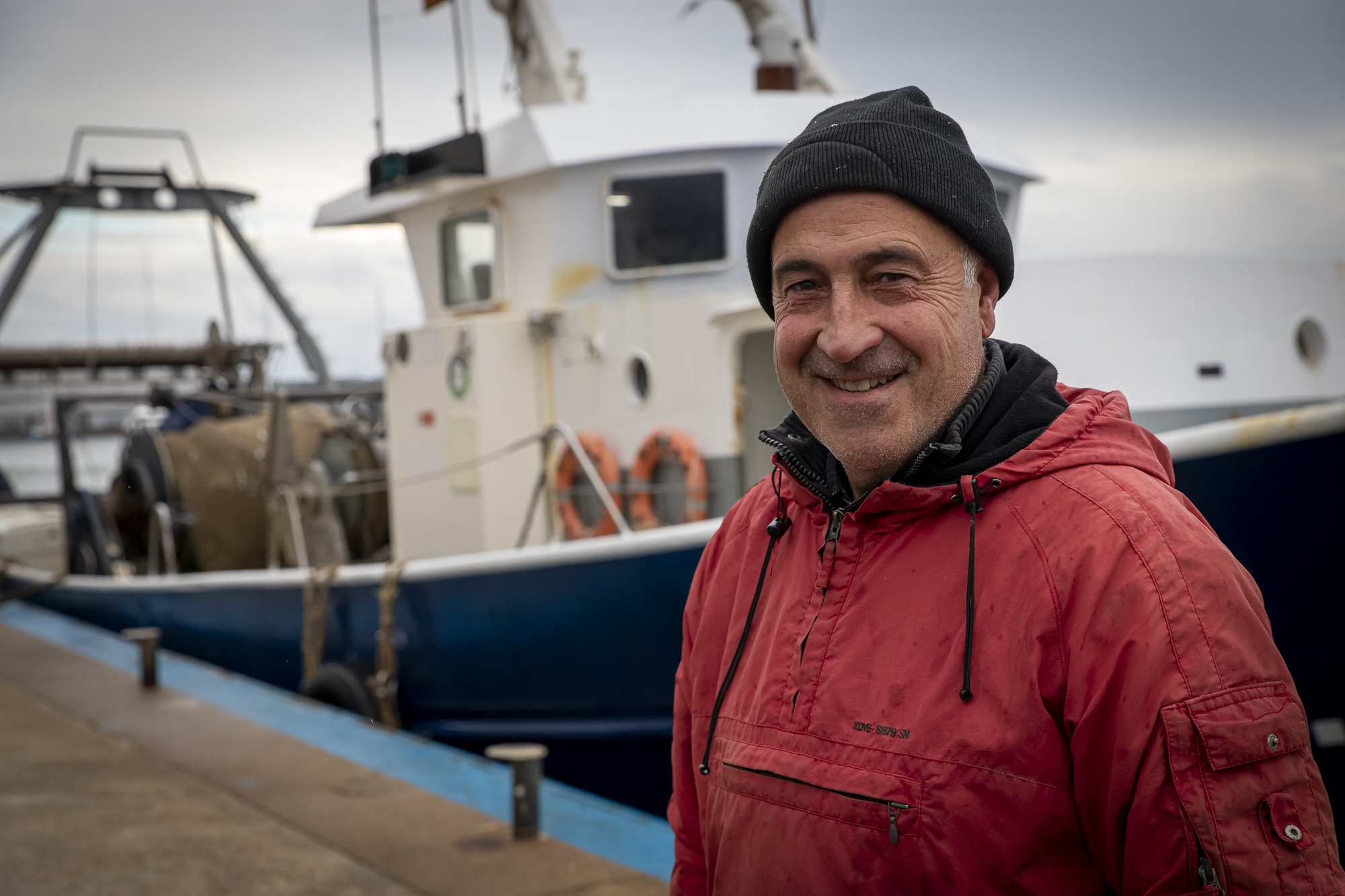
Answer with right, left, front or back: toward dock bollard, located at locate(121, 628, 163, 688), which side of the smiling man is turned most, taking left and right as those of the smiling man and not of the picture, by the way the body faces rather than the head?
right

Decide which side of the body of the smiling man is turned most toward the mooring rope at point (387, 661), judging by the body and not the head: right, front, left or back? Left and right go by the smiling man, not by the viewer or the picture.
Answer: right

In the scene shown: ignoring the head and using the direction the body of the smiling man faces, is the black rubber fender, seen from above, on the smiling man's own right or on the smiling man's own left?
on the smiling man's own right

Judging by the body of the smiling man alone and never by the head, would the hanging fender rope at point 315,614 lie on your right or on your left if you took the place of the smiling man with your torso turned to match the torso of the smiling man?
on your right

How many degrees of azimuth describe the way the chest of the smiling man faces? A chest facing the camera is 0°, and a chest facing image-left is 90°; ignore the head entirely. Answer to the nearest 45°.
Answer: approximately 45°

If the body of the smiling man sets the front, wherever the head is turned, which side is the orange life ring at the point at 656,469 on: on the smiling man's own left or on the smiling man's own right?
on the smiling man's own right
